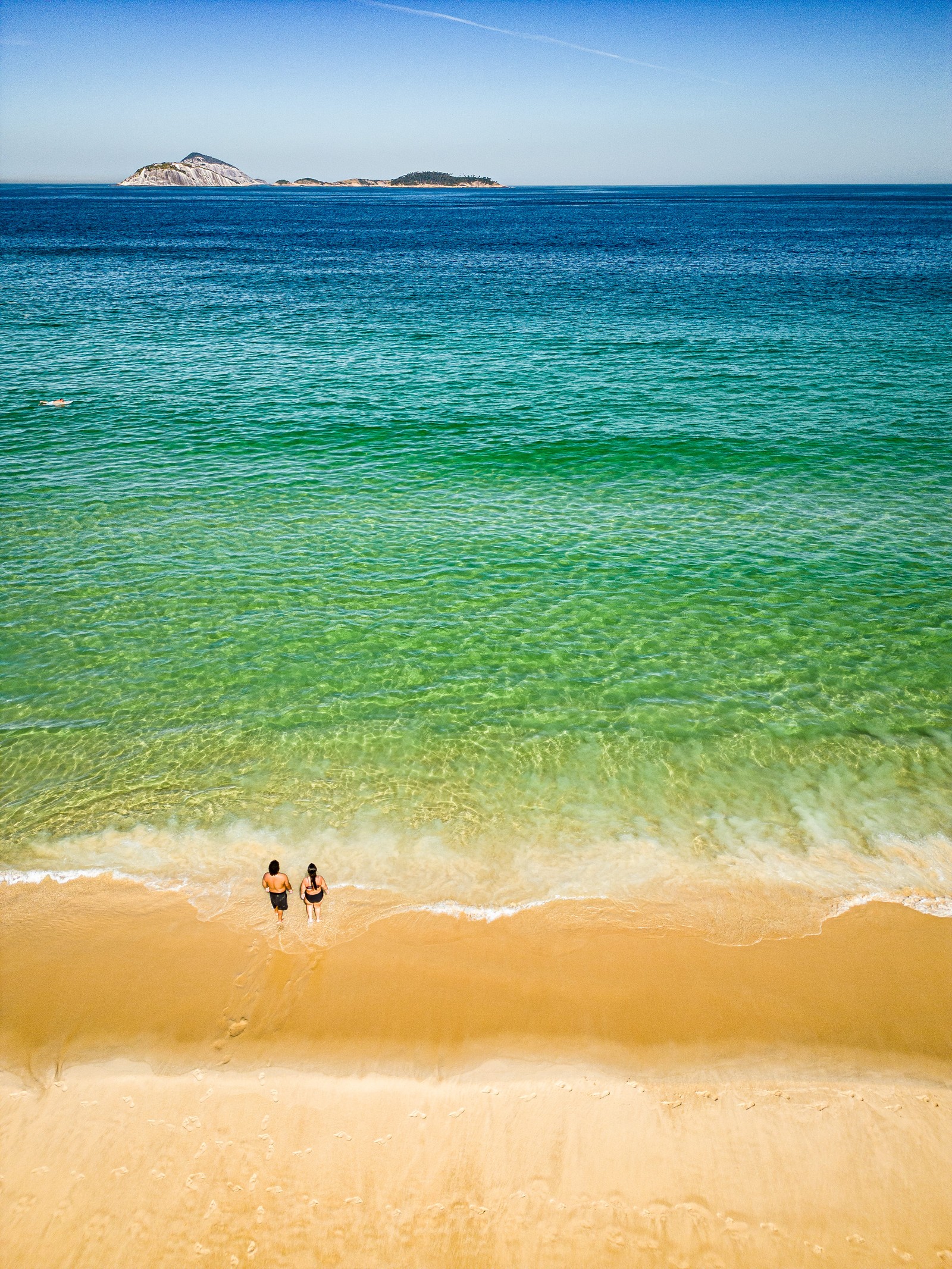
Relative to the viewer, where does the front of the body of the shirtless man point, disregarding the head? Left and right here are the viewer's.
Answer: facing away from the viewer

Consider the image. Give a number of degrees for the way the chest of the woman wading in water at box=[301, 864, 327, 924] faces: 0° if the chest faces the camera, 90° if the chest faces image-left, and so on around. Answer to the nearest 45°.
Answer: approximately 180°

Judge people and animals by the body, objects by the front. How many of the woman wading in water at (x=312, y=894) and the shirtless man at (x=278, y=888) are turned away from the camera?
2

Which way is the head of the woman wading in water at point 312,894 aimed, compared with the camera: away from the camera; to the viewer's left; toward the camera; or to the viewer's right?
away from the camera
